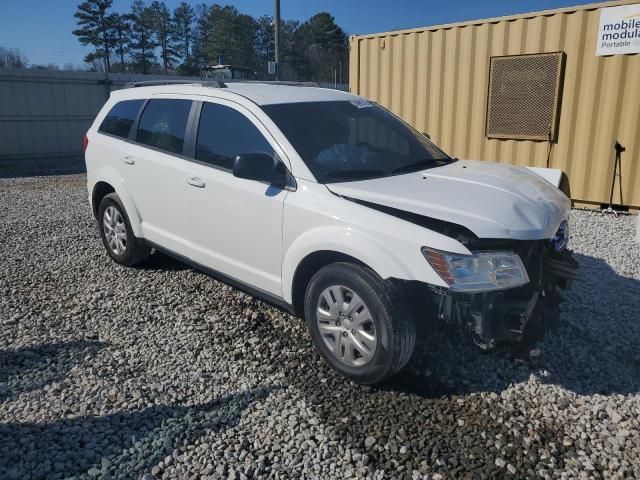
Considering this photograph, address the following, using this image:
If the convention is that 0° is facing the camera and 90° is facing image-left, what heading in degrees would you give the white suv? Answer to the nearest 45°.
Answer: approximately 315°

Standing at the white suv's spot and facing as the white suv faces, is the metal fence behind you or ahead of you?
behind
